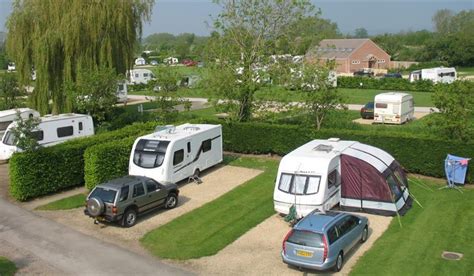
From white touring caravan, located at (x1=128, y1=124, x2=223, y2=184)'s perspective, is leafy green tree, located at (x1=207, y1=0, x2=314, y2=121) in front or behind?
behind

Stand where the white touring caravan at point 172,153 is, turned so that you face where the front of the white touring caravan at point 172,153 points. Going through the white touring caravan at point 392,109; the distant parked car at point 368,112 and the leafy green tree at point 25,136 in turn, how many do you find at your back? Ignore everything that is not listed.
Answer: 2

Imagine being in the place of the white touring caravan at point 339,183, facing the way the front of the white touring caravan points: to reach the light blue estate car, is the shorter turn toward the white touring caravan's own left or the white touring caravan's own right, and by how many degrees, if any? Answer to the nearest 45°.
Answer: approximately 45° to the white touring caravan's own left

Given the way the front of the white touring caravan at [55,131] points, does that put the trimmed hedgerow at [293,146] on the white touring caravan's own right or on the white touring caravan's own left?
on the white touring caravan's own left

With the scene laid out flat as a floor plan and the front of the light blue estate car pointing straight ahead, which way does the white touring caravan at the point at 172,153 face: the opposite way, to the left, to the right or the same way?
the opposite way

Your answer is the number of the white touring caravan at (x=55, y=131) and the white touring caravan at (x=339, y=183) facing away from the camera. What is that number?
0

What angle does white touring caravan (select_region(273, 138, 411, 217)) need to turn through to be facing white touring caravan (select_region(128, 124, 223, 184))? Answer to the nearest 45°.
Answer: approximately 45° to its right

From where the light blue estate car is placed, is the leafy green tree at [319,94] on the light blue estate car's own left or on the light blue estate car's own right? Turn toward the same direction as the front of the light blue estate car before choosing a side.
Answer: on the light blue estate car's own left

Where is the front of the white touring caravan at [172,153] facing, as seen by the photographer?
facing the viewer and to the left of the viewer

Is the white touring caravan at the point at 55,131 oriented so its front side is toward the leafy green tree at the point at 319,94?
no

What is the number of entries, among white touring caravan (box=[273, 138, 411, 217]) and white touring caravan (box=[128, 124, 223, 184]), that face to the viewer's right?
0

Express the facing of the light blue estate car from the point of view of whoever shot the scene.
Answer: facing away from the viewer and to the right of the viewer
